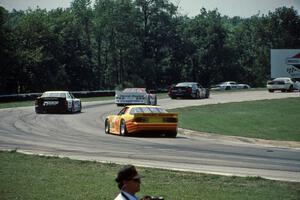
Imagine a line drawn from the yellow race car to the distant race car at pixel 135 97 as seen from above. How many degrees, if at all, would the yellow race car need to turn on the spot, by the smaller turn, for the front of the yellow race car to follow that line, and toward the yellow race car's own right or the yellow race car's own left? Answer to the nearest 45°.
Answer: approximately 45° to the yellow race car's own right

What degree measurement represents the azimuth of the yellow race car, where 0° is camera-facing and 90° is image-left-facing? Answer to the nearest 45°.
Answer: approximately 135°

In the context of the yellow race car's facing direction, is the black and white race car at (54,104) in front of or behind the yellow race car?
in front

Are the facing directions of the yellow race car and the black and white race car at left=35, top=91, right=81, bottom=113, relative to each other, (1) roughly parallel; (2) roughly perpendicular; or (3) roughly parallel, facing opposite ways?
roughly perpendicular
